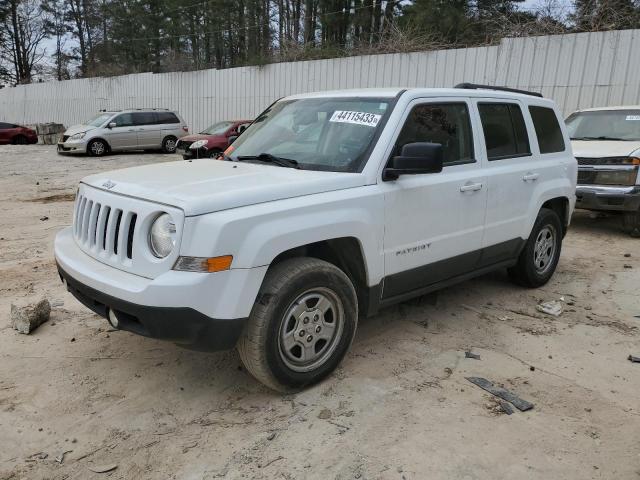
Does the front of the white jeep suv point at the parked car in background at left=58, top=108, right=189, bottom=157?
no

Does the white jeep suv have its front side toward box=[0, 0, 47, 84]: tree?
no

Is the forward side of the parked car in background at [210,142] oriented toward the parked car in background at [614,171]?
no

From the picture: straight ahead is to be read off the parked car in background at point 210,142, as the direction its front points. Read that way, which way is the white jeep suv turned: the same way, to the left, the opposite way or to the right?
the same way

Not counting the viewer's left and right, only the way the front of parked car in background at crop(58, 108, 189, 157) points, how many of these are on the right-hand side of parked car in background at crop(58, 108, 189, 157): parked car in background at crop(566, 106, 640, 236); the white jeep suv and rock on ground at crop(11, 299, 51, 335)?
0

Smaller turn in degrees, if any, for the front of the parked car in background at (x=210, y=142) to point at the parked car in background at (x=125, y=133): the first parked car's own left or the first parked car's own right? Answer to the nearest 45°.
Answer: approximately 90° to the first parked car's own right

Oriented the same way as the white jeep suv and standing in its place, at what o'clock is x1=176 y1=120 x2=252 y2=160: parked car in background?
The parked car in background is roughly at 4 o'clock from the white jeep suv.

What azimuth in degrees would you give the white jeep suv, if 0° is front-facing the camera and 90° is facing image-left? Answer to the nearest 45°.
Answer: approximately 45°

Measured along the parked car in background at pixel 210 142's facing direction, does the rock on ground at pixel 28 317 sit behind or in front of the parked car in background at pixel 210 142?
in front

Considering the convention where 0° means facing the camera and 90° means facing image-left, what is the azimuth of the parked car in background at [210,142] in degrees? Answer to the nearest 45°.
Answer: approximately 45°

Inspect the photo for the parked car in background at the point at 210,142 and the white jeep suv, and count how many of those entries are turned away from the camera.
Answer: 0

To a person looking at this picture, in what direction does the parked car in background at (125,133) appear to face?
facing the viewer and to the left of the viewer

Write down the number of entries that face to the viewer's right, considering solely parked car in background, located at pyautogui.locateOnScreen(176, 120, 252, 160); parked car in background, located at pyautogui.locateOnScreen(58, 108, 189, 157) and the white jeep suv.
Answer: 0

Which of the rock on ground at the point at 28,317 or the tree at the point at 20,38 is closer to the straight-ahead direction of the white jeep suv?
the rock on ground

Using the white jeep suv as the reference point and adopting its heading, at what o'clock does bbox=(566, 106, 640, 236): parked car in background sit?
The parked car in background is roughly at 6 o'clock from the white jeep suv.

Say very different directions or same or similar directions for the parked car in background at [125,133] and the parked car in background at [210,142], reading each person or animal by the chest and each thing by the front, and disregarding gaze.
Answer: same or similar directions

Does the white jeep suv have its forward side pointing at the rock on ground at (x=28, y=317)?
no

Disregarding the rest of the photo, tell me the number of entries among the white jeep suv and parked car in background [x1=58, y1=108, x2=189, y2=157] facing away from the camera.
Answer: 0
